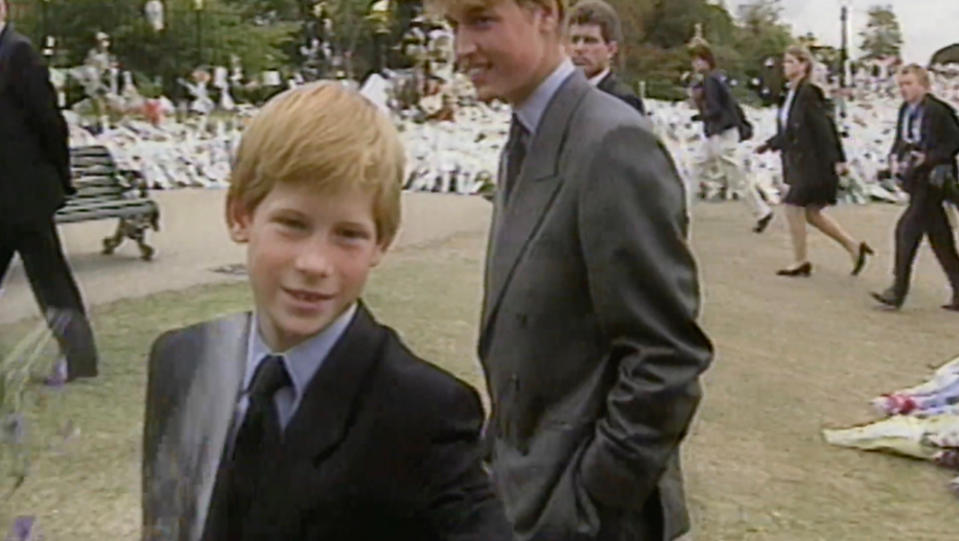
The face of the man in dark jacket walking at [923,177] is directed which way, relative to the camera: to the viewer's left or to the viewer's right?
to the viewer's left

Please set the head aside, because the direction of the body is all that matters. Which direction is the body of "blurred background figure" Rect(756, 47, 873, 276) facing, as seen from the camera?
to the viewer's left

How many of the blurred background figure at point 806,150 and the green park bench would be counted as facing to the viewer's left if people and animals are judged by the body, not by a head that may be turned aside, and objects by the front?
1

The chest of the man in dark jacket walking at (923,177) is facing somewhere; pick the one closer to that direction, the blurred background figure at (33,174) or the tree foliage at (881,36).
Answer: the blurred background figure

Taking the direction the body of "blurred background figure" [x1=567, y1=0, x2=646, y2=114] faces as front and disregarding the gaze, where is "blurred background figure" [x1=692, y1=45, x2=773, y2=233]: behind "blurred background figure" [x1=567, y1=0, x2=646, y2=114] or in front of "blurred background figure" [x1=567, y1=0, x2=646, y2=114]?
behind

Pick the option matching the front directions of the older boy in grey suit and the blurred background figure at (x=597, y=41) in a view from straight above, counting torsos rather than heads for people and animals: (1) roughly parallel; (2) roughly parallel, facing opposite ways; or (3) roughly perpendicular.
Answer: roughly parallel

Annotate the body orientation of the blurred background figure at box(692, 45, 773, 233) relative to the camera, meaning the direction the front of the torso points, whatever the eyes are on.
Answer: to the viewer's left

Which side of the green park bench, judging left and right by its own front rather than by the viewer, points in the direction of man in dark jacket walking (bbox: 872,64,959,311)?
front

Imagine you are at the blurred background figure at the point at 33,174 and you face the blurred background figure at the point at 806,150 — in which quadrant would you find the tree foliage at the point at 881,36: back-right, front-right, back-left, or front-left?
front-left

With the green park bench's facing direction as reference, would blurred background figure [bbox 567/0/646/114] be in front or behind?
in front

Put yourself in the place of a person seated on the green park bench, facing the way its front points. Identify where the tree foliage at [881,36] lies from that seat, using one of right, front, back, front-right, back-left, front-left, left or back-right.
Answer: left

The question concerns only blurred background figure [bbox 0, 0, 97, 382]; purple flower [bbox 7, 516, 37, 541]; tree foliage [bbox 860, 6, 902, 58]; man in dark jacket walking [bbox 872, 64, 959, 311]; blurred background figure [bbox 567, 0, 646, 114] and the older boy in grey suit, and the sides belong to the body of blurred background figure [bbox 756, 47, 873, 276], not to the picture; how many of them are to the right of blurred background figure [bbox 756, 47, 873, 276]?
1

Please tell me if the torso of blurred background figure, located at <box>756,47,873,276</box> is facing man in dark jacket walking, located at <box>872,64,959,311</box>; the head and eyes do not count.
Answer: no

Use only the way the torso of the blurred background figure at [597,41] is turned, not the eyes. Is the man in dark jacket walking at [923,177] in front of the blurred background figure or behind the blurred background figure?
behind

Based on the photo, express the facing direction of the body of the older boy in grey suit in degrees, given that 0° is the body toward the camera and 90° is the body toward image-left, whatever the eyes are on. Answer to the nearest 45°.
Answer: approximately 45°

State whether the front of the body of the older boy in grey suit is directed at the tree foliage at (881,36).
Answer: no

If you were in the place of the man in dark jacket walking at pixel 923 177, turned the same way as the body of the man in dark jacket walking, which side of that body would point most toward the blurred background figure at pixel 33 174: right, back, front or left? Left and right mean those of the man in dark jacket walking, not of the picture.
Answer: front

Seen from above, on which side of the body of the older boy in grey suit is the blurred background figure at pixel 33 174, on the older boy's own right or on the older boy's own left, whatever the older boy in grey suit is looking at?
on the older boy's own right
